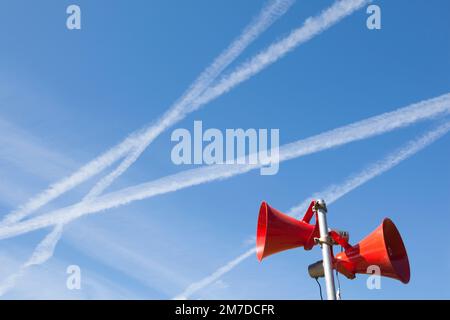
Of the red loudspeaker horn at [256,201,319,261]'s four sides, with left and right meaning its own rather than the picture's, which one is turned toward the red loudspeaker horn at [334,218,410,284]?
back

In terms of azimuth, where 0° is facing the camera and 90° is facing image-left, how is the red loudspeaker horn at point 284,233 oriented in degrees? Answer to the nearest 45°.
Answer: approximately 90°
